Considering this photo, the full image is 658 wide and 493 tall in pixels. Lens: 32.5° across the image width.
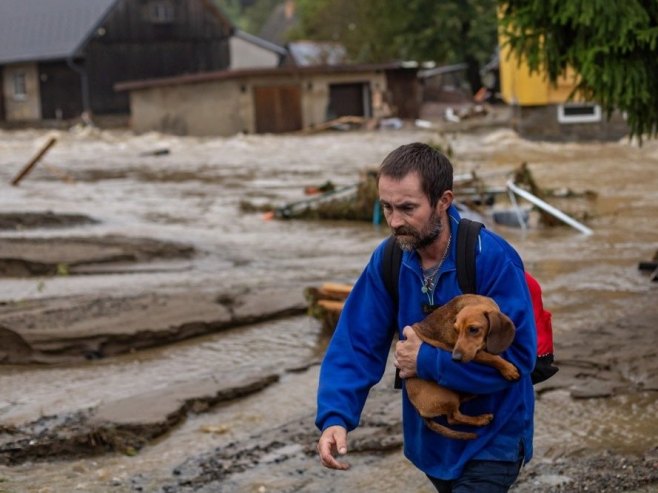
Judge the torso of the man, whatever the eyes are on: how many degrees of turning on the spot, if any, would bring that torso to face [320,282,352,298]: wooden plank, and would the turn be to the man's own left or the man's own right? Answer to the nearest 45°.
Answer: approximately 135° to the man's own right

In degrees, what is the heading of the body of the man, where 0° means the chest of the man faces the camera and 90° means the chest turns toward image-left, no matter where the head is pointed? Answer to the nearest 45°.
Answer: approximately 45°

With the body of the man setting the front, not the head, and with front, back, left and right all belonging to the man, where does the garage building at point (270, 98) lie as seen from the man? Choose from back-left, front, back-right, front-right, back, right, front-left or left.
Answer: back-right

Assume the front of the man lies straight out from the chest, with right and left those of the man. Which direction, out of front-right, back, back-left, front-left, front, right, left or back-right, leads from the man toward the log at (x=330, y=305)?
back-right

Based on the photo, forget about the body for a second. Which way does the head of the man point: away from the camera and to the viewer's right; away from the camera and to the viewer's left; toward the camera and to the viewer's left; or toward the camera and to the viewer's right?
toward the camera and to the viewer's left

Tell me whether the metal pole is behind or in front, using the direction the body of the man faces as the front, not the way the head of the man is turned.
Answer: behind

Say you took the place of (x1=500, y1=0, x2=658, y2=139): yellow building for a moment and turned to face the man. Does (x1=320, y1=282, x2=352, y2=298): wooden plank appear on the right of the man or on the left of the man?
right
